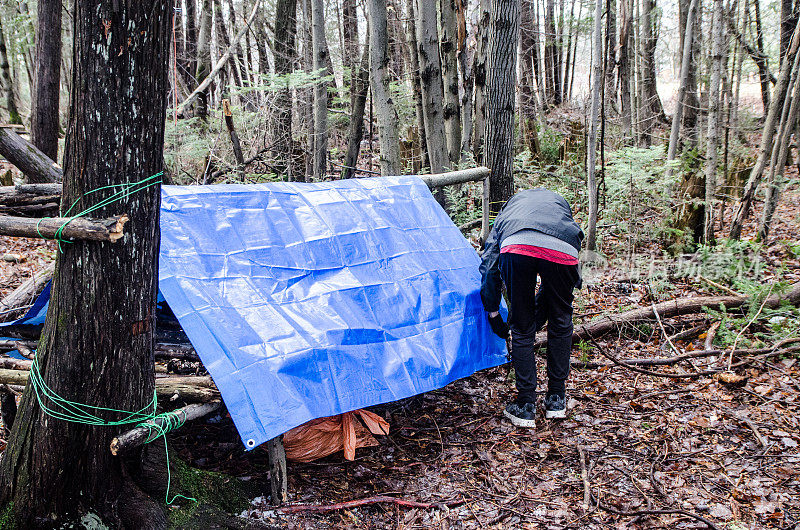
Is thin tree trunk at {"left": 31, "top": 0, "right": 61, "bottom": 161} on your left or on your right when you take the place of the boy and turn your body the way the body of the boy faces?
on your left

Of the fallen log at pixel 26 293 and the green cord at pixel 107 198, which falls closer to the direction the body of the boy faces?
the fallen log

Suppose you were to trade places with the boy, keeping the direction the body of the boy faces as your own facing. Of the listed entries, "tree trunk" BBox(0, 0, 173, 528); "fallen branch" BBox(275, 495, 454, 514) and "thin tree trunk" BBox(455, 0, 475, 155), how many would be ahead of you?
1

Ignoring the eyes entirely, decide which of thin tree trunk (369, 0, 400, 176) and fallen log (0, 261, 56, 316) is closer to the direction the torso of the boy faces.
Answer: the thin tree trunk

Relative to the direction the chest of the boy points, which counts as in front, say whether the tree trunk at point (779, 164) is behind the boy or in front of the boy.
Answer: in front

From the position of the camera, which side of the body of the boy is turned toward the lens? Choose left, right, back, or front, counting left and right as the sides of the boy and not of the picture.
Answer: back

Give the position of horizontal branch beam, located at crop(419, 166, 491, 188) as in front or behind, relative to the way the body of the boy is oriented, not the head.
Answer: in front

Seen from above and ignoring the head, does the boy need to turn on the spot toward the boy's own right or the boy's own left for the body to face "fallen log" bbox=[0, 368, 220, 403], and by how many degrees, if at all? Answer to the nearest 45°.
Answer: approximately 135° to the boy's own left

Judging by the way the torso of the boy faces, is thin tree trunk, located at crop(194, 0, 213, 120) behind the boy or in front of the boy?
in front

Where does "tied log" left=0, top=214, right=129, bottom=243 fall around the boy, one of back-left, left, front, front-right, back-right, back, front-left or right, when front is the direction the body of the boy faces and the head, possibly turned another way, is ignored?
back-left

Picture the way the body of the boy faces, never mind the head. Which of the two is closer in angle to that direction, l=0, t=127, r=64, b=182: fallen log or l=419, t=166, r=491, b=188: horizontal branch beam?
the horizontal branch beam
